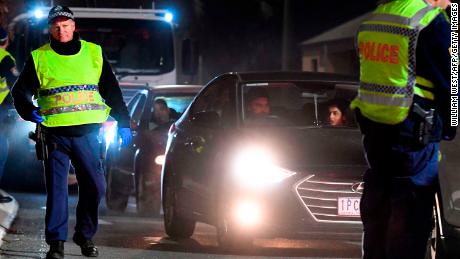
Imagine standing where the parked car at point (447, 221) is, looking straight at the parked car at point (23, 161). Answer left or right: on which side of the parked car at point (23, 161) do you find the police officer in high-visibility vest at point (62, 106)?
left

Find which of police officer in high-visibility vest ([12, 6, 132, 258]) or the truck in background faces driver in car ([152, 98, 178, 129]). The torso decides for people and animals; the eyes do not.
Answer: the truck in background

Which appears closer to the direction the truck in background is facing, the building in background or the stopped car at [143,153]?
the stopped car

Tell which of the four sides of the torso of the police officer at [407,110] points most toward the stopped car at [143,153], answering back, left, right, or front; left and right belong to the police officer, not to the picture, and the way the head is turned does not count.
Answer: left

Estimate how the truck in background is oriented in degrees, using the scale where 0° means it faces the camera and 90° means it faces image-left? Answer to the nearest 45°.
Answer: approximately 0°

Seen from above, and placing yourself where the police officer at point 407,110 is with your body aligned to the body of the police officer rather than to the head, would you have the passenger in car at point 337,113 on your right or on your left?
on your left

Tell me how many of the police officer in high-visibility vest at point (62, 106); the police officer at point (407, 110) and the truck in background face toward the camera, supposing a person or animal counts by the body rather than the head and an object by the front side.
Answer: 2

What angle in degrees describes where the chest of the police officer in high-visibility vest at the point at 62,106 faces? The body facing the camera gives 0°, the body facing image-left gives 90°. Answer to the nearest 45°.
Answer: approximately 0°

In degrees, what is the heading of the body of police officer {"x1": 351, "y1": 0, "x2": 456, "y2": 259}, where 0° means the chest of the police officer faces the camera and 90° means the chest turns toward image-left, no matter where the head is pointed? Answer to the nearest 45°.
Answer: approximately 225°
